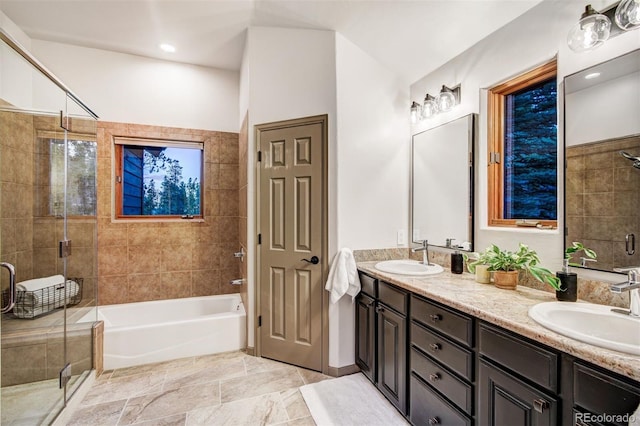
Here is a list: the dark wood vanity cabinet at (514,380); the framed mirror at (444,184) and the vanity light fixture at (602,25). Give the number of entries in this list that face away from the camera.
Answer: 0

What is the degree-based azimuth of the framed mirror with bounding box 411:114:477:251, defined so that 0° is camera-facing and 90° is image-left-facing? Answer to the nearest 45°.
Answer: approximately 45°

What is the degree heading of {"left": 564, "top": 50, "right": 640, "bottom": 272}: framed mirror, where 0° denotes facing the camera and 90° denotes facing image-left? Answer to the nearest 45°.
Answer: approximately 45°

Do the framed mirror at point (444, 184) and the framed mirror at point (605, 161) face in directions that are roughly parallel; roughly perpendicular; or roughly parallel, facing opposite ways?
roughly parallel

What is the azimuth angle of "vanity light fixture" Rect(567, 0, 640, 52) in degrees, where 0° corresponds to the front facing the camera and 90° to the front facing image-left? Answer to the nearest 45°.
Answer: approximately 45°

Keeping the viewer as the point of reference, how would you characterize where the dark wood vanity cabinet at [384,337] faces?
facing the viewer and to the left of the viewer

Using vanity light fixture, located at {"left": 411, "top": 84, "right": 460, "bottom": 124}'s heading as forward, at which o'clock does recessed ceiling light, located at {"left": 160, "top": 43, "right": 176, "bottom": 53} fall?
The recessed ceiling light is roughly at 1 o'clock from the vanity light fixture.

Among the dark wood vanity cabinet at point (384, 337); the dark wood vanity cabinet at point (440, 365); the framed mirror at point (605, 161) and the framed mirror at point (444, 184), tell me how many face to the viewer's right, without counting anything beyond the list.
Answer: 0

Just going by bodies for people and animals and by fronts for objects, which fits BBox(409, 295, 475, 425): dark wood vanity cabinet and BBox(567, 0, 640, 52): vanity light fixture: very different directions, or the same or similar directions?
same or similar directions

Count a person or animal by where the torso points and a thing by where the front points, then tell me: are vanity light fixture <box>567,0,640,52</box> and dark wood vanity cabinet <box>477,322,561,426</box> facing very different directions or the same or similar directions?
same or similar directions

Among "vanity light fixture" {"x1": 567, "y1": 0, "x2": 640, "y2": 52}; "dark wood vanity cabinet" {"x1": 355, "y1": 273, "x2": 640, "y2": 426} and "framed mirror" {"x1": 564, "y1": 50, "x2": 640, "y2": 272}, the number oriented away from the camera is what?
0

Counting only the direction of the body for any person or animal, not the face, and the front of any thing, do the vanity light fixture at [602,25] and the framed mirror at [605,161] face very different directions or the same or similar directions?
same or similar directions

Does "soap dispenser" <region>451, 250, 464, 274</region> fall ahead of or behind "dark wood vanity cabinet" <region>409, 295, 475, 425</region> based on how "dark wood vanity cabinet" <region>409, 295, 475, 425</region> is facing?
behind

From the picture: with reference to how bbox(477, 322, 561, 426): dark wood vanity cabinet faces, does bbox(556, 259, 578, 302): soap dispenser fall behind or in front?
behind

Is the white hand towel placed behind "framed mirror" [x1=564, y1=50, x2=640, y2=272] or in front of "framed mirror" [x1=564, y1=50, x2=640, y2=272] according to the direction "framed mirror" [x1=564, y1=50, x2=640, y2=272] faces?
in front

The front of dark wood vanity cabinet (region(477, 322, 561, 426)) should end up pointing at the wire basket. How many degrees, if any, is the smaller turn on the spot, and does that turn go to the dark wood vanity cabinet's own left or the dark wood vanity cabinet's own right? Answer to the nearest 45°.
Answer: approximately 45° to the dark wood vanity cabinet's own right
